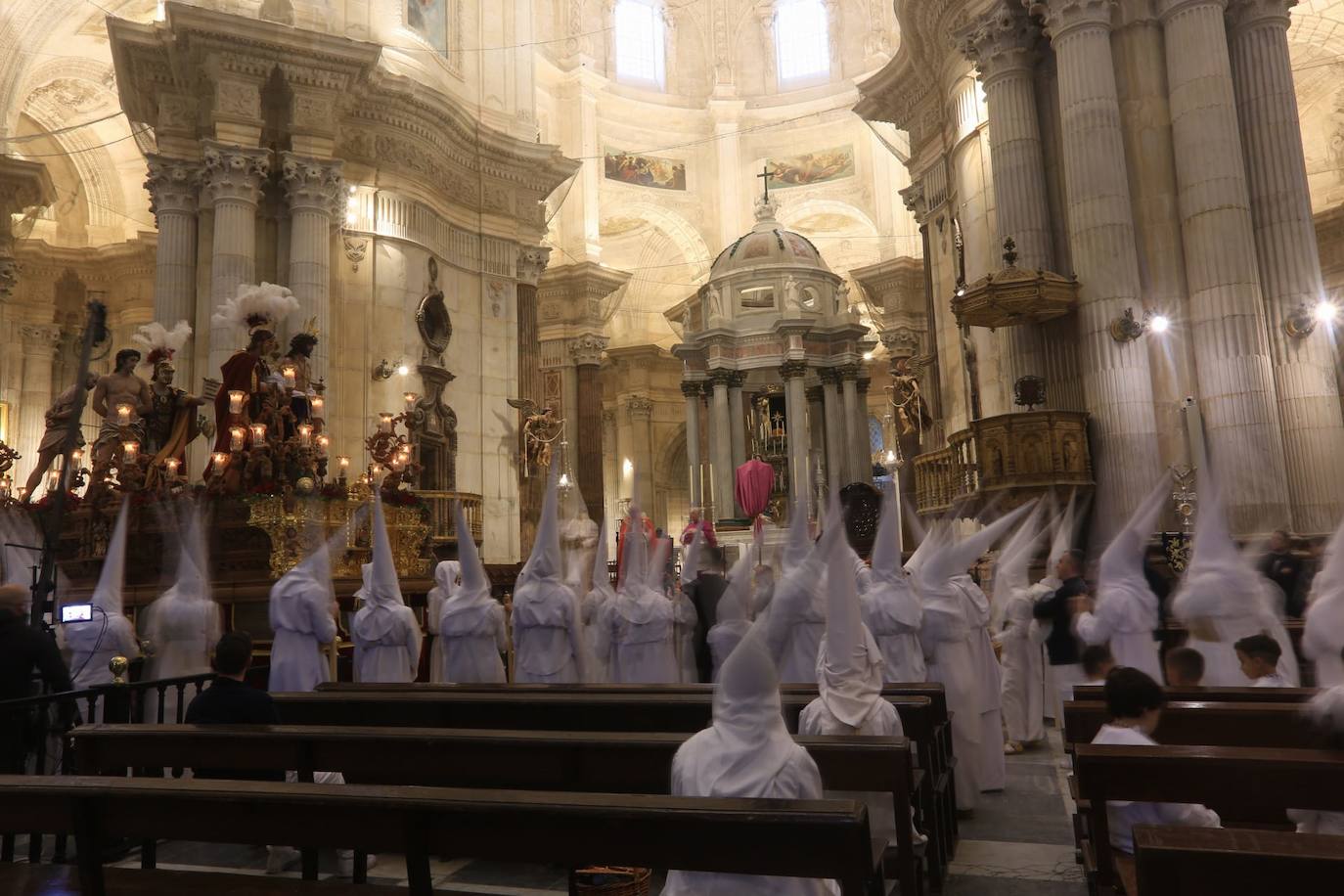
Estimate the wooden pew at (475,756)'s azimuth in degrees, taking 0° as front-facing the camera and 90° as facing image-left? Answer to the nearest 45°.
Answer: approximately 180°

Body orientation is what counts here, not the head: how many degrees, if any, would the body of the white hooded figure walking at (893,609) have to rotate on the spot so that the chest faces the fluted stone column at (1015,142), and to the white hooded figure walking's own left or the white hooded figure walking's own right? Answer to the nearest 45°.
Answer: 0° — they already face it

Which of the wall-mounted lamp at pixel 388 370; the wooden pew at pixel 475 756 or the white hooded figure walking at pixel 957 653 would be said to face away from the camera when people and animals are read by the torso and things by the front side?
the wooden pew

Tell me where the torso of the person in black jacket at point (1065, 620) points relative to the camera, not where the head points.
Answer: to the viewer's left

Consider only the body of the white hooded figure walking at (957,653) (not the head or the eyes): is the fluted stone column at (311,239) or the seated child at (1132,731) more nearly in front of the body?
the fluted stone column

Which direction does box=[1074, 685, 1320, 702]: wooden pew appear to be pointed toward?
away from the camera

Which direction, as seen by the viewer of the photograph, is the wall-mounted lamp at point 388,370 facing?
facing to the right of the viewer

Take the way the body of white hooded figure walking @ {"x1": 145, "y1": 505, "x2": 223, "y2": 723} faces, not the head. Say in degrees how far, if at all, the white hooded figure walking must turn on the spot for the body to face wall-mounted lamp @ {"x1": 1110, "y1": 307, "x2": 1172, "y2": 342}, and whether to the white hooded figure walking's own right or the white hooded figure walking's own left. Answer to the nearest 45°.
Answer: approximately 90° to the white hooded figure walking's own right

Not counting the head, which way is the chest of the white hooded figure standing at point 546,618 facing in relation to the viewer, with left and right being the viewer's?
facing away from the viewer

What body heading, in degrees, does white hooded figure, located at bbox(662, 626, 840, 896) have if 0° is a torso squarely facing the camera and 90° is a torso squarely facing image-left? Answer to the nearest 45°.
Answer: approximately 180°

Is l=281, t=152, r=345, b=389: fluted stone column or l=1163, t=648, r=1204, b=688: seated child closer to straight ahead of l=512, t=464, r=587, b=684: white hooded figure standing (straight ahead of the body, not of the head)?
the fluted stone column
